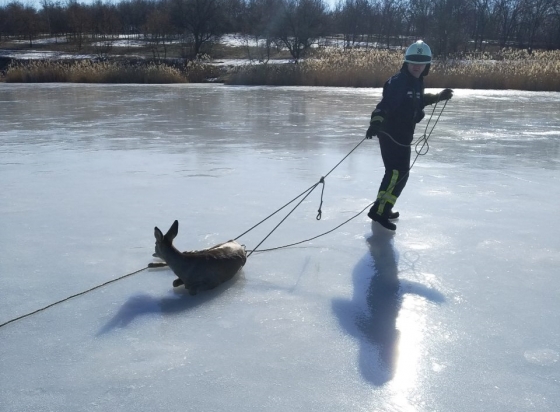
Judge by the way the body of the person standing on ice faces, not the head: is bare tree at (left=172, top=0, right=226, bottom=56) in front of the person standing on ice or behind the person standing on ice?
behind

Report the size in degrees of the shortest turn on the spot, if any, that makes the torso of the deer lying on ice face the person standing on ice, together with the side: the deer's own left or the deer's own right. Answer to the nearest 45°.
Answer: approximately 135° to the deer's own right

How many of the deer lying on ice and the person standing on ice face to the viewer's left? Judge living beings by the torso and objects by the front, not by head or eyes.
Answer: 1

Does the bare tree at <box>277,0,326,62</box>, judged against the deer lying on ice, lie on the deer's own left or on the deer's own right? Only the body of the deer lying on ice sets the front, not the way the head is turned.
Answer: on the deer's own right

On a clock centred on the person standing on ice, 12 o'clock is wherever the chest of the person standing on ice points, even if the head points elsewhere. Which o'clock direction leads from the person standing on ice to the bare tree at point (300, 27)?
The bare tree is roughly at 7 o'clock from the person standing on ice.

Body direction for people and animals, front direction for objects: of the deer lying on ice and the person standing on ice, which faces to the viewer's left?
the deer lying on ice

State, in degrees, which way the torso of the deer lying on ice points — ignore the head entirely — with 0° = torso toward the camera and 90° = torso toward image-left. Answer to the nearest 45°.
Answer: approximately 90°
